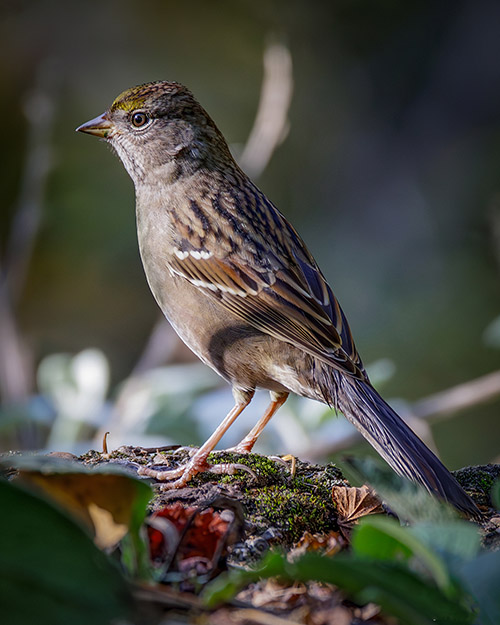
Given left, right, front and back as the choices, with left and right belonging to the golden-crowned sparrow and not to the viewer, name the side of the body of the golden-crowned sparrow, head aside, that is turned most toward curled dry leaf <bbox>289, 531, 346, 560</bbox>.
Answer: left

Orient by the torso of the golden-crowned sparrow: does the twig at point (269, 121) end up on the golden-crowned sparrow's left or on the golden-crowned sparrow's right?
on the golden-crowned sparrow's right

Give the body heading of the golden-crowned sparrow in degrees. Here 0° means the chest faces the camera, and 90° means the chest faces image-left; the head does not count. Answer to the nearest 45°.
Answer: approximately 90°

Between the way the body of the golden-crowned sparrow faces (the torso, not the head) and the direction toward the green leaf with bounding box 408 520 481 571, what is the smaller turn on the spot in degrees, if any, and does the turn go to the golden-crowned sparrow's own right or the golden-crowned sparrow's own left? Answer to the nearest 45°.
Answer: approximately 90° to the golden-crowned sparrow's own left

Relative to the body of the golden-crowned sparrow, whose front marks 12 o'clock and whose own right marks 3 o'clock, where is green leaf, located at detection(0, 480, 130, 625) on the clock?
The green leaf is roughly at 9 o'clock from the golden-crowned sparrow.

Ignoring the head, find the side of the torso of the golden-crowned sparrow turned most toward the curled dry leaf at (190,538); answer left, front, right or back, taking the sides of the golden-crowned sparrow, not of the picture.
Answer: left

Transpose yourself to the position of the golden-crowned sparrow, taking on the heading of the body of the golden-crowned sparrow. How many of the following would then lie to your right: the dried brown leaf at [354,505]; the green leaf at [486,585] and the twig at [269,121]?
1

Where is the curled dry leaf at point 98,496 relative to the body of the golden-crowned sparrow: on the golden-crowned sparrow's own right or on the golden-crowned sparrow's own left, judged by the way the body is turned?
on the golden-crowned sparrow's own left
